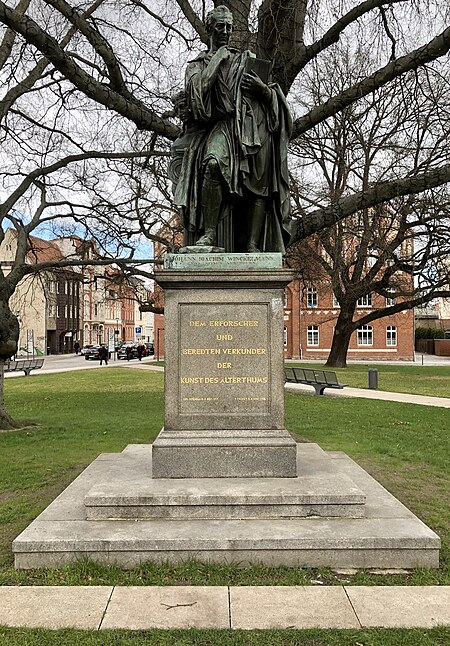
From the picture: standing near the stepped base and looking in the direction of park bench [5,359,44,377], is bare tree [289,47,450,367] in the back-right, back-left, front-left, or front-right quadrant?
front-right

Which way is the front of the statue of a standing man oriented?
toward the camera

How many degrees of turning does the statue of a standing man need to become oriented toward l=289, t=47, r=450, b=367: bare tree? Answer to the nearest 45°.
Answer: approximately 180°

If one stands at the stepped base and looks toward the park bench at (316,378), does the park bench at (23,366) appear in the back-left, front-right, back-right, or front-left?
front-left

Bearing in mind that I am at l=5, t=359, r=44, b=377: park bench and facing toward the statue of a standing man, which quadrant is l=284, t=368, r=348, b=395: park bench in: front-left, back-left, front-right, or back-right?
front-left

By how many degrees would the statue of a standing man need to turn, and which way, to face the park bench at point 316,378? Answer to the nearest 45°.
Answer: approximately 180°

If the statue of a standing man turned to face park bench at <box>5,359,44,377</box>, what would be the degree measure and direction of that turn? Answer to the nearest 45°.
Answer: approximately 135° to its right

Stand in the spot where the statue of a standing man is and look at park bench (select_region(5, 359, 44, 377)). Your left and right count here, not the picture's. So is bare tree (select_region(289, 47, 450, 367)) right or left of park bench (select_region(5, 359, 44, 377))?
right
